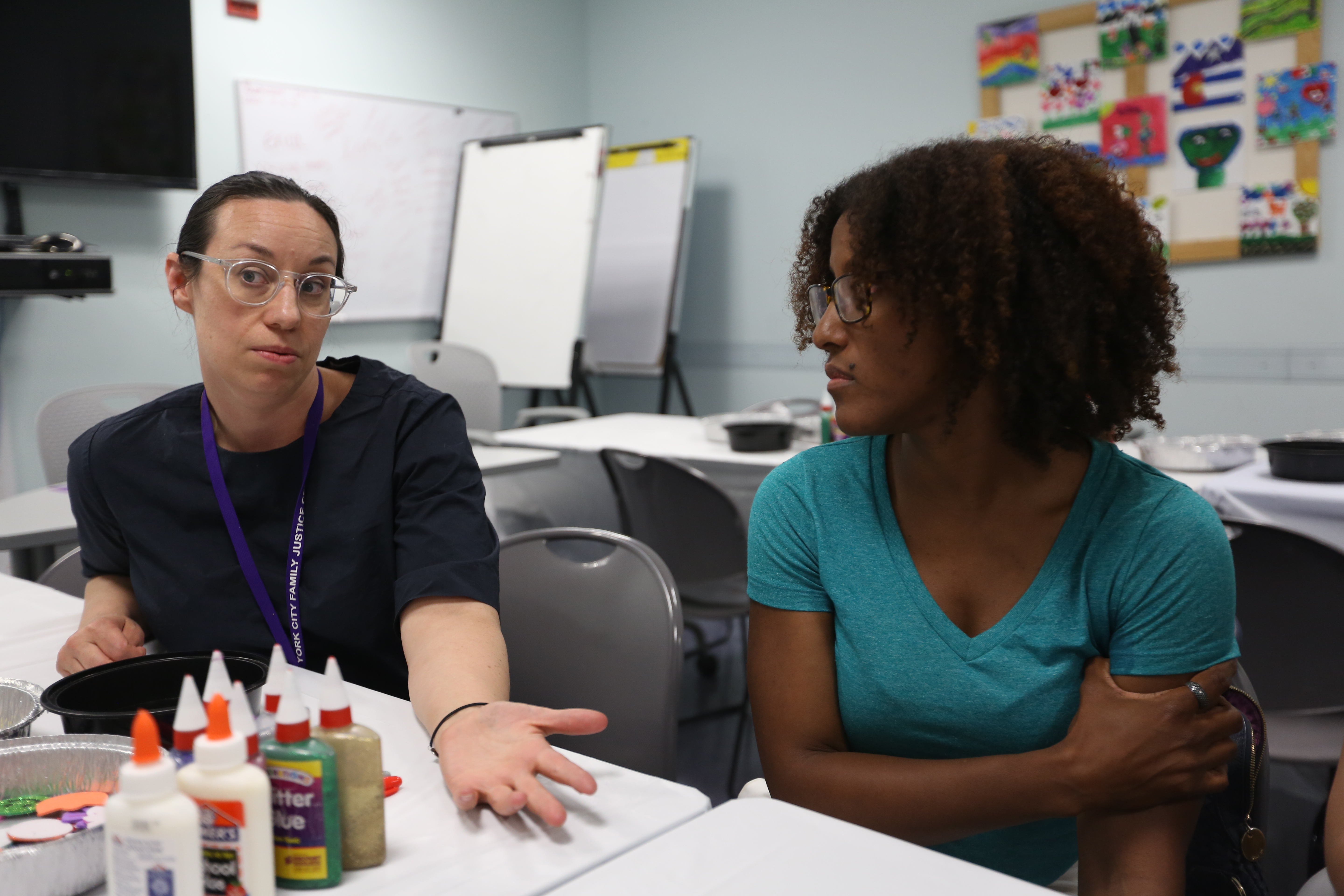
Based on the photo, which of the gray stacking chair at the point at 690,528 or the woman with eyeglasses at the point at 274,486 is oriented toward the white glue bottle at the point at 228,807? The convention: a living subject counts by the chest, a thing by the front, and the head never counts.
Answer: the woman with eyeglasses

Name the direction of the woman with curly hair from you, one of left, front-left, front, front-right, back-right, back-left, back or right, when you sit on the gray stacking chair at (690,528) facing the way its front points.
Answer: back-right

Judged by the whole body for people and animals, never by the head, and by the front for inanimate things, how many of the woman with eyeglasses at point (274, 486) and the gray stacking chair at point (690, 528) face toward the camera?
1

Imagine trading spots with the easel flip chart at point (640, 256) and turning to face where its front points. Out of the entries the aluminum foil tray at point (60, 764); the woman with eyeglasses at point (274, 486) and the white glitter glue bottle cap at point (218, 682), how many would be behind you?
0

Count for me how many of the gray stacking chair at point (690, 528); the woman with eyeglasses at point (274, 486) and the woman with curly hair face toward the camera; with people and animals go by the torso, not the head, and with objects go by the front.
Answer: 2

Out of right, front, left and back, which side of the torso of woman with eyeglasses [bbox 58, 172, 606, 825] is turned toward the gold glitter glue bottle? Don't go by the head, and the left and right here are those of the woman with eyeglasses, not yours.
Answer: front

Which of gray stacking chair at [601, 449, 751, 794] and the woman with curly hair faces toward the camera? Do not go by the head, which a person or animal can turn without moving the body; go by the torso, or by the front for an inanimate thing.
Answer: the woman with curly hair

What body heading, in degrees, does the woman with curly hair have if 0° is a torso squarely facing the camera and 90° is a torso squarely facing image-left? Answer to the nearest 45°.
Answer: approximately 0°

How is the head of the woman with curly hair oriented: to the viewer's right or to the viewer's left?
to the viewer's left

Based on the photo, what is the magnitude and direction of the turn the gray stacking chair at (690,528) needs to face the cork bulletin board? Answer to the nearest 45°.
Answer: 0° — it already faces it

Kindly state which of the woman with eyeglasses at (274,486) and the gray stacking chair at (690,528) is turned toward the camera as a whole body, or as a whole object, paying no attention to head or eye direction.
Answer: the woman with eyeglasses
